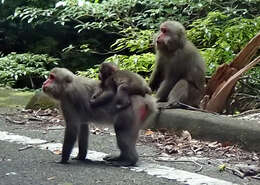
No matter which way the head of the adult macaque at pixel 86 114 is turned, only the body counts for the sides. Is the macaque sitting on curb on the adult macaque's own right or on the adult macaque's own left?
on the adult macaque's own right

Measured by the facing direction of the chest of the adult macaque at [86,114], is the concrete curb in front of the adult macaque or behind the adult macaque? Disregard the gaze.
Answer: behind

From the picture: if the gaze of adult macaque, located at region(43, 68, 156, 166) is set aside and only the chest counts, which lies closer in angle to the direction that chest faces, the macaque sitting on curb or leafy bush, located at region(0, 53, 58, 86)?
the leafy bush

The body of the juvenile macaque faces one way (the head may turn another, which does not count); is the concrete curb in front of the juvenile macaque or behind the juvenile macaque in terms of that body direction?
behind

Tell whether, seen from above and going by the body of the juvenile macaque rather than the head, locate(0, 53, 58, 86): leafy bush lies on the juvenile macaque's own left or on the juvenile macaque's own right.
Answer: on the juvenile macaque's own right

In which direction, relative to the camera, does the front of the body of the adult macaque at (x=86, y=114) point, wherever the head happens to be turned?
to the viewer's left

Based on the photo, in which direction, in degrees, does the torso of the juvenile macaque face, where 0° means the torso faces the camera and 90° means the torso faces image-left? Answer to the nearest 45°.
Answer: approximately 90°
